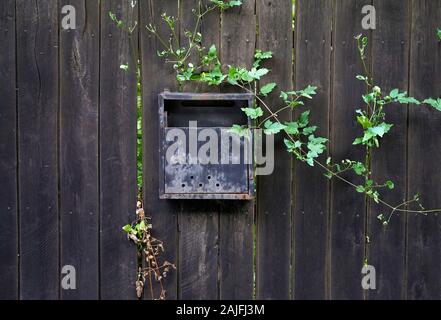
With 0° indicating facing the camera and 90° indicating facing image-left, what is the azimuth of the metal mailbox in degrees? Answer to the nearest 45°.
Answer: approximately 0°
